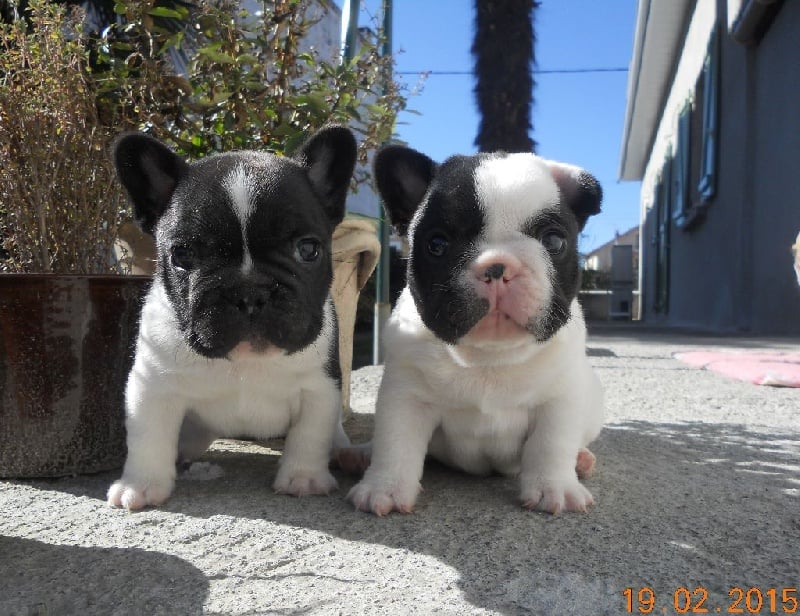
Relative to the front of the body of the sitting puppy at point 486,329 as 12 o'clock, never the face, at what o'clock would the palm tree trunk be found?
The palm tree trunk is roughly at 6 o'clock from the sitting puppy.

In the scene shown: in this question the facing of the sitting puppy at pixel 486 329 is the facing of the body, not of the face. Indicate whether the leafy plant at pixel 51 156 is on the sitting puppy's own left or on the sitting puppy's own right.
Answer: on the sitting puppy's own right

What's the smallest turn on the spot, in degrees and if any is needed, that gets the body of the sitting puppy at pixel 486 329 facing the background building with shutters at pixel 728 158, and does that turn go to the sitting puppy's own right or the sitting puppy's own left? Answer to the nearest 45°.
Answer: approximately 180°

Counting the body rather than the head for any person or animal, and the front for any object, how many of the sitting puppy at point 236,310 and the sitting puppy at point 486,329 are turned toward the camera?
2

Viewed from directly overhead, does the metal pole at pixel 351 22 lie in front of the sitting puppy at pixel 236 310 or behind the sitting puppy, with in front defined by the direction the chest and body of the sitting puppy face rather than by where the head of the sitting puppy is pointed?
behind

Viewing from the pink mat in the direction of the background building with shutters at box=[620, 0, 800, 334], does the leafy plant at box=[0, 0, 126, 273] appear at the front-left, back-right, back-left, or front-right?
back-left

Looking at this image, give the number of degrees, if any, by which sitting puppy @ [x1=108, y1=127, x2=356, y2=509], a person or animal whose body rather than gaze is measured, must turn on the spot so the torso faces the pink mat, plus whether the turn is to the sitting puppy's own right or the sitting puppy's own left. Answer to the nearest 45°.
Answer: approximately 135° to the sitting puppy's own left

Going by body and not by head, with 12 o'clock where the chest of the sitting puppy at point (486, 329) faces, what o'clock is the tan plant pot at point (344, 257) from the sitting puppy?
The tan plant pot is roughly at 5 o'clock from the sitting puppy.

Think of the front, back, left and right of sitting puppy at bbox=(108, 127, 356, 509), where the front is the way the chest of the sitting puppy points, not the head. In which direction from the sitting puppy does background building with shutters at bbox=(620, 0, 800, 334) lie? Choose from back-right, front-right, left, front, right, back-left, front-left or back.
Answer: back-left

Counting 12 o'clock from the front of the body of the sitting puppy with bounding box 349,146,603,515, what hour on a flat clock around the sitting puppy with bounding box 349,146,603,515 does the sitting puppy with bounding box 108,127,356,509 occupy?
the sitting puppy with bounding box 108,127,356,509 is roughly at 3 o'clock from the sitting puppy with bounding box 349,146,603,515.

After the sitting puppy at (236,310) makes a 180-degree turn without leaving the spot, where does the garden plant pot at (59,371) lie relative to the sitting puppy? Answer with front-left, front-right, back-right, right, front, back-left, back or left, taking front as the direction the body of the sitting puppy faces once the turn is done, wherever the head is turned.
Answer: front-left
